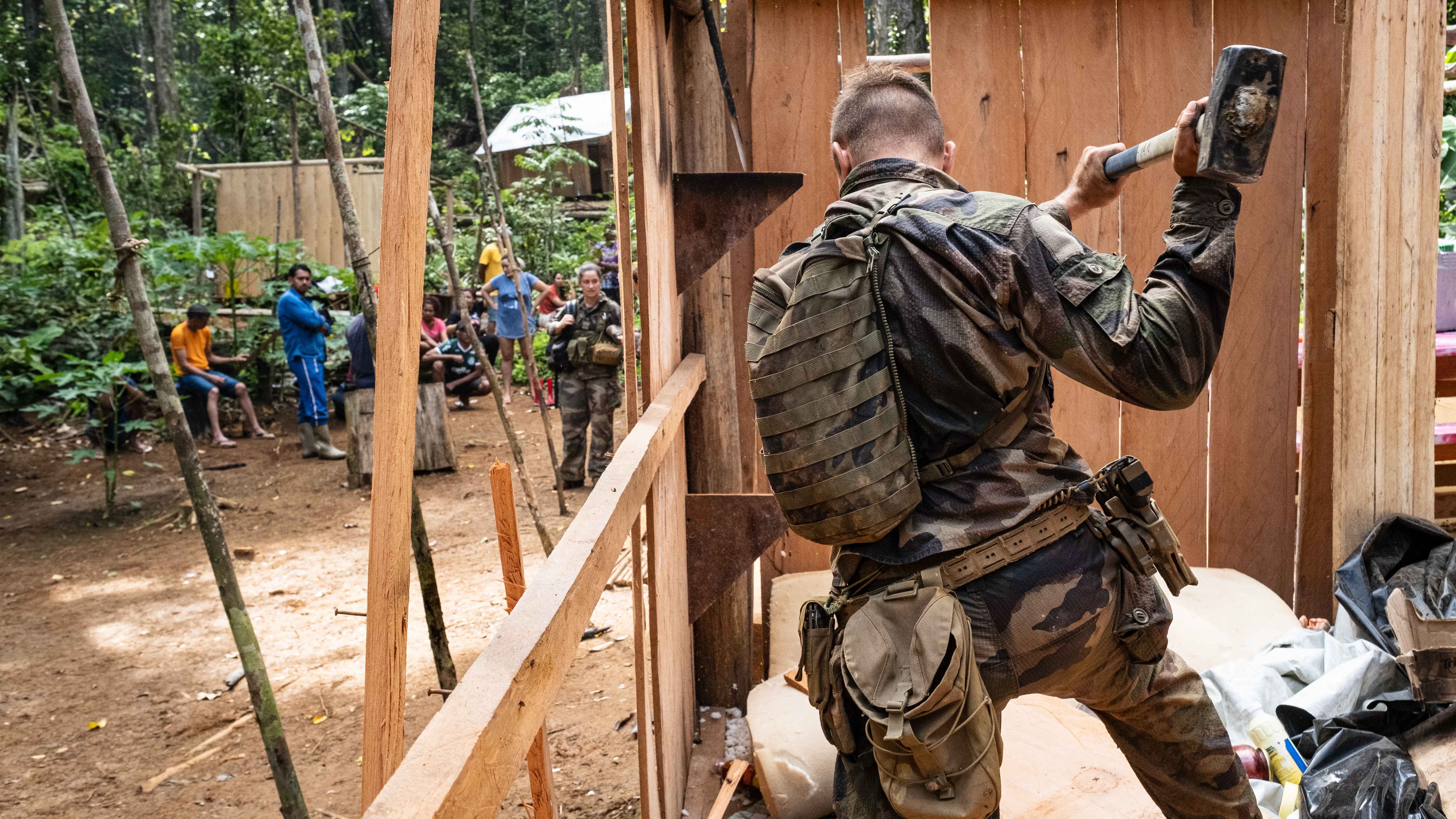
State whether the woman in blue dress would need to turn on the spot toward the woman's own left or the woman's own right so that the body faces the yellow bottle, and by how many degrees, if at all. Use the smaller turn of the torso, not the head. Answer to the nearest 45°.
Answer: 0° — they already face it

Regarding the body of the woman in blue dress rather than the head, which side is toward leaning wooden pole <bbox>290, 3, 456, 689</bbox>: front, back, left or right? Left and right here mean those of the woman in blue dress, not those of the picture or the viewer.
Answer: front

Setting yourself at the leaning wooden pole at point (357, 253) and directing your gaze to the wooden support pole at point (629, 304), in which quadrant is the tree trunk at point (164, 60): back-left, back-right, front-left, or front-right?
back-left

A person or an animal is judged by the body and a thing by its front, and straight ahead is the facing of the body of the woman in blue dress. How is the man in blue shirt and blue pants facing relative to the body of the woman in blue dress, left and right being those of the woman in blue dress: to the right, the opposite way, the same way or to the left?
to the left

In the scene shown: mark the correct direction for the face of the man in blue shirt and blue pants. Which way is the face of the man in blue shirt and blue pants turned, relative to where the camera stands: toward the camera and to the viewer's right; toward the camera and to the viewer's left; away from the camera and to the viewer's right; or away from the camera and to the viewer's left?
toward the camera and to the viewer's right

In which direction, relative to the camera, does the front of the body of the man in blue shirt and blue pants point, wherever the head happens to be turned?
to the viewer's right

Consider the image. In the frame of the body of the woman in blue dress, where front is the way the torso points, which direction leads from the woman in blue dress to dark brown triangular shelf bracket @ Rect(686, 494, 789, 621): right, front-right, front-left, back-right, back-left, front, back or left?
front

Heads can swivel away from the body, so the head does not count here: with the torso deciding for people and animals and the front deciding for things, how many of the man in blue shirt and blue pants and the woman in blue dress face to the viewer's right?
1

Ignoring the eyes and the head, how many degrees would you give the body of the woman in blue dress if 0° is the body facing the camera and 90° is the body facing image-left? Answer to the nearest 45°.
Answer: approximately 0°
